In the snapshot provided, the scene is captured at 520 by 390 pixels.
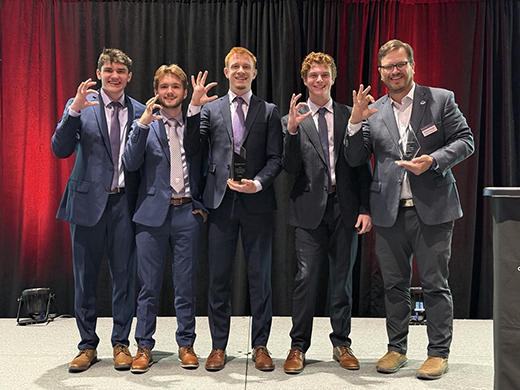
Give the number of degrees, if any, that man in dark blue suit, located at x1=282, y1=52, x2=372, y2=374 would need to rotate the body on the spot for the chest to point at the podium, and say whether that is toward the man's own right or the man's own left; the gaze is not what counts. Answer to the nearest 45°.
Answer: approximately 45° to the man's own left

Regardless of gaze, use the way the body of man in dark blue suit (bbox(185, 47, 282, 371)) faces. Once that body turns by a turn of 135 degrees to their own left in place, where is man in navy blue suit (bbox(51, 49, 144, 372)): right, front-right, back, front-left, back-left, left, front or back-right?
back-left

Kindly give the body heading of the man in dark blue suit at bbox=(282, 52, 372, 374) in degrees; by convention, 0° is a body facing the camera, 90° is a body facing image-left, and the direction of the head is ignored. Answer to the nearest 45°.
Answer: approximately 0°

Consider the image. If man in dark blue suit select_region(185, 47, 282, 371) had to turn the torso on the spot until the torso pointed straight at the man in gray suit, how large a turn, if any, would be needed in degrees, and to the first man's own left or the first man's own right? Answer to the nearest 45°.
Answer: approximately 90° to the first man's own left

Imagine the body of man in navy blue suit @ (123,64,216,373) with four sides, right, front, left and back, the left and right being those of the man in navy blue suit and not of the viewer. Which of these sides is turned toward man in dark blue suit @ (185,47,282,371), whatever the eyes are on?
left

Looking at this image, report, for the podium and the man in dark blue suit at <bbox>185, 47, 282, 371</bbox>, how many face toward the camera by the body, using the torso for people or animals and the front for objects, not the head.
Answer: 2

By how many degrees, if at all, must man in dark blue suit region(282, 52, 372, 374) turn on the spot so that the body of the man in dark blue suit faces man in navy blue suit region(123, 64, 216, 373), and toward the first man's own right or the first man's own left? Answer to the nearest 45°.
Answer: approximately 90° to the first man's own right

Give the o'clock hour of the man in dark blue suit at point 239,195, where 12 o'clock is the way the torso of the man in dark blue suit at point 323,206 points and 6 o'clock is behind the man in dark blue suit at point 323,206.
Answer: the man in dark blue suit at point 239,195 is roughly at 3 o'clock from the man in dark blue suit at point 323,206.

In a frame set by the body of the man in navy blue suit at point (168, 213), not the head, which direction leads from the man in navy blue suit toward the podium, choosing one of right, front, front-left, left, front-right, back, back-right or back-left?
front-left
